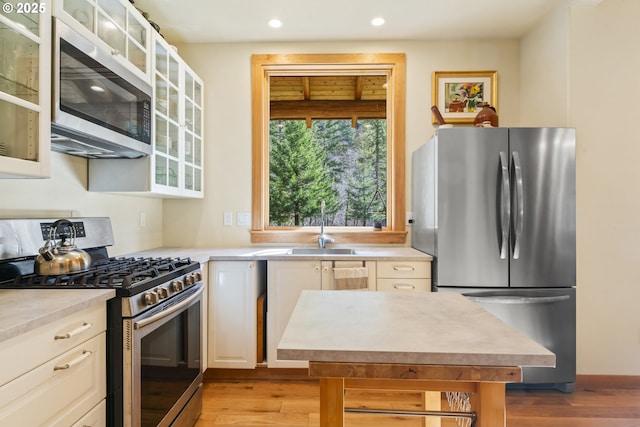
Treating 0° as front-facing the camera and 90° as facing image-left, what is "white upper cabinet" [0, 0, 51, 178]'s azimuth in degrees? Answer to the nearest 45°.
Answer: approximately 315°

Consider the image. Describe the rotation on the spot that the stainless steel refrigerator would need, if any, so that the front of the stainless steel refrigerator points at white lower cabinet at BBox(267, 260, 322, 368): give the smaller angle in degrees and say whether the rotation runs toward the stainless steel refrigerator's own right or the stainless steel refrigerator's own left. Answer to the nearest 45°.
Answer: approximately 90° to the stainless steel refrigerator's own right

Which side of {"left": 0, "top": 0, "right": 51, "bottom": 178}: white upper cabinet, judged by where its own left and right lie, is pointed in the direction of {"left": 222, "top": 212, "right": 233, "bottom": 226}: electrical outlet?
left

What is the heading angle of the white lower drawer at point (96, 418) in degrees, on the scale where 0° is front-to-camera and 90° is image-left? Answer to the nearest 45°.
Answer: approximately 315°

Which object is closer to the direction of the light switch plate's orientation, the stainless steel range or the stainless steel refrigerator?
the stainless steel range

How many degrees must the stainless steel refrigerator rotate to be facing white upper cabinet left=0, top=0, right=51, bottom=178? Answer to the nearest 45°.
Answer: approximately 45° to its right

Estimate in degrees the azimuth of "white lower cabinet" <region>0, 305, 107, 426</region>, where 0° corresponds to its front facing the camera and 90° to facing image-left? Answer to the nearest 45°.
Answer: approximately 315°

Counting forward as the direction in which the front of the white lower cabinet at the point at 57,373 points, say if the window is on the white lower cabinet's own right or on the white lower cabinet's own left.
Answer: on the white lower cabinet's own left
